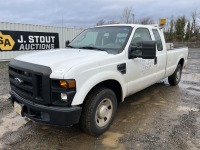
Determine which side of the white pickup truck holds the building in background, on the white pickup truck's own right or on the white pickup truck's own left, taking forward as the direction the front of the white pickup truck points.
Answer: on the white pickup truck's own right

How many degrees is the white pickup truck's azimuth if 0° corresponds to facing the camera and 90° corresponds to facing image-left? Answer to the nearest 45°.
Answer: approximately 45°
